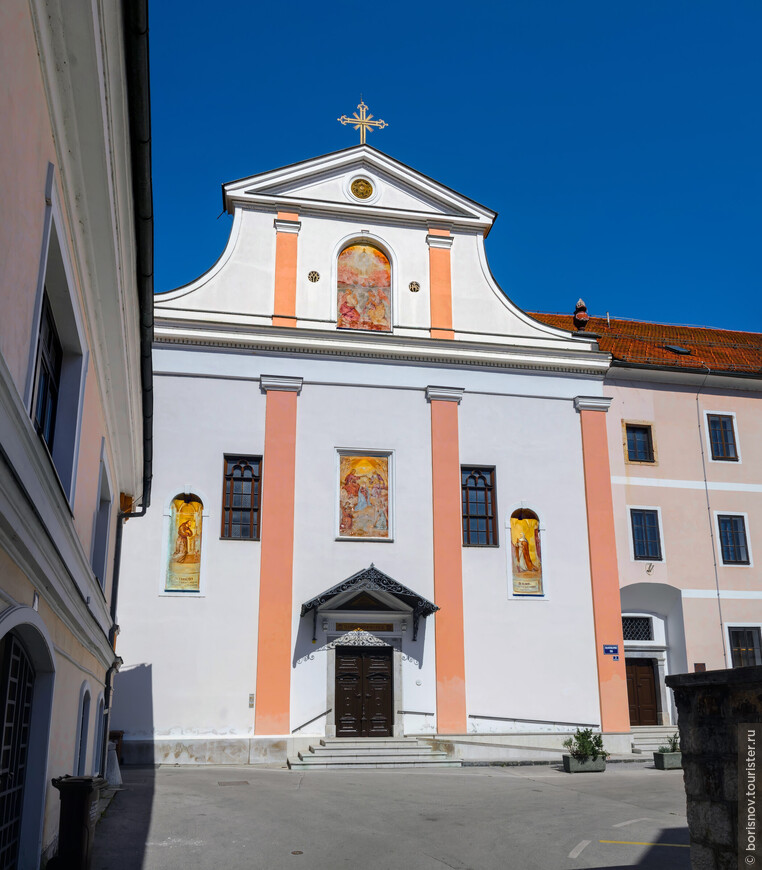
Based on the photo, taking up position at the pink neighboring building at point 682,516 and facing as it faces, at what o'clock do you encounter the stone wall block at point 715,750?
The stone wall block is roughly at 12 o'clock from the pink neighboring building.

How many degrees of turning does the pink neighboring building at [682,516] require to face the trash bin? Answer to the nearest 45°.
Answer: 0° — it already faces it

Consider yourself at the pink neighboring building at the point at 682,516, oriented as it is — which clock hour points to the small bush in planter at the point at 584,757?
The small bush in planter is roughly at 1 o'clock from the pink neighboring building.

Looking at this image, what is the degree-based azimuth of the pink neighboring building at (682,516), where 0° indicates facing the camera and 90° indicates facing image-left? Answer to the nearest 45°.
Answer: approximately 0°

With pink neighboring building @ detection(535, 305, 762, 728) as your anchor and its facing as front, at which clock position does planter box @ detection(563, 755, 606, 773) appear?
The planter box is roughly at 1 o'clock from the pink neighboring building.
